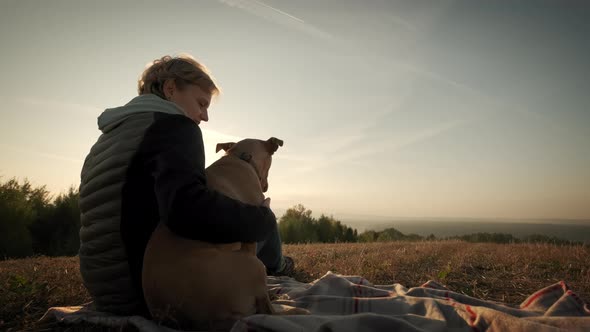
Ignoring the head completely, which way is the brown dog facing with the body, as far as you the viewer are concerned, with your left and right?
facing away from the viewer and to the right of the viewer

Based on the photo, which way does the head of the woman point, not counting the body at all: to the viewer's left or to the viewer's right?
to the viewer's right

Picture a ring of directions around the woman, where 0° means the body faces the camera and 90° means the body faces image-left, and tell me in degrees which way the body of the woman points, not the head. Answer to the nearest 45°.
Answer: approximately 225°

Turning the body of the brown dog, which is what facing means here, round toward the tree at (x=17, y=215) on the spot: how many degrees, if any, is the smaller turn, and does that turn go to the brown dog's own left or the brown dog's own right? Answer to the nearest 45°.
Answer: approximately 90° to the brown dog's own left
